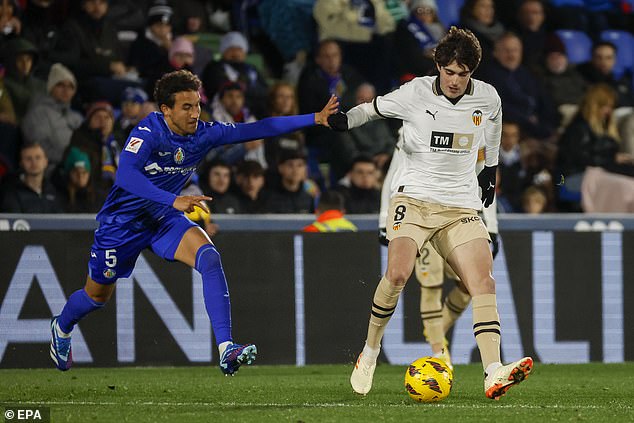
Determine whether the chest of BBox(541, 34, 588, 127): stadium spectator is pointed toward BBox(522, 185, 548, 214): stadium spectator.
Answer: yes

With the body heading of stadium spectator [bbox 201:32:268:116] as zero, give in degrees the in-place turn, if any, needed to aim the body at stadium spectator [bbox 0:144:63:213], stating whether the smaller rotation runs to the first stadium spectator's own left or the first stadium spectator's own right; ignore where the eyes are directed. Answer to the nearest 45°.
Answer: approximately 45° to the first stadium spectator's own right

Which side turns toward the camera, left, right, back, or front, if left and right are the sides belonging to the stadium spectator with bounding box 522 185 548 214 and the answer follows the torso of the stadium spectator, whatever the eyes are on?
front

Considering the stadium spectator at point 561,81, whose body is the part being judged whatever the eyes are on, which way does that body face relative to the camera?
toward the camera

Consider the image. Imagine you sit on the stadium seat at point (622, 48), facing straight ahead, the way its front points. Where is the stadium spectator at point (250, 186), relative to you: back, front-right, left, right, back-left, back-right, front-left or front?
front-right

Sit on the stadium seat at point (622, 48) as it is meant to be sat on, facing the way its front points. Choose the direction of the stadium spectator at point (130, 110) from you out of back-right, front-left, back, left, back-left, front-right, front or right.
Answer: front-right

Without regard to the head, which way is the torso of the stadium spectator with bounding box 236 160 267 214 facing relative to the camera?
toward the camera
